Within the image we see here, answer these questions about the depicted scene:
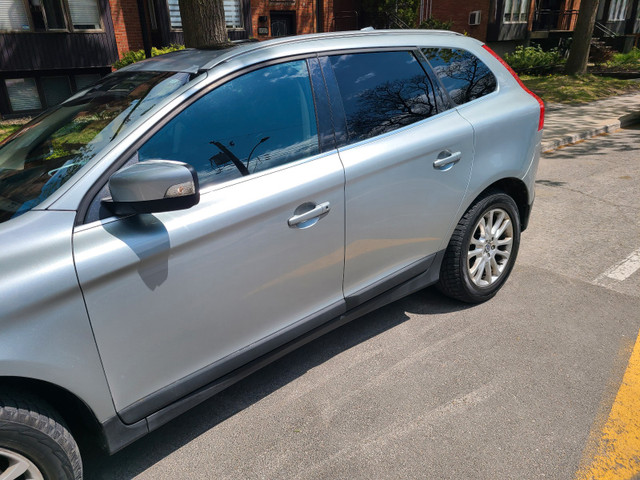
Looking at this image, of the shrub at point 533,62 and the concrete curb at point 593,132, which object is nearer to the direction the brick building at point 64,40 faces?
the concrete curb

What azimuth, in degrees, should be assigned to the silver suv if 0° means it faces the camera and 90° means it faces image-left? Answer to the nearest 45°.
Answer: approximately 45°

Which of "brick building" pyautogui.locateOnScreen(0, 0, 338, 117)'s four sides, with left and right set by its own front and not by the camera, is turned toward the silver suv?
front

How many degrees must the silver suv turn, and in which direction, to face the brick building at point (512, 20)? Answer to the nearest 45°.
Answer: approximately 180°

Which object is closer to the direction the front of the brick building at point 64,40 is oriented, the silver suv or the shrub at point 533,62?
the silver suv

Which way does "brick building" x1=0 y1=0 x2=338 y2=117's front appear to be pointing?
toward the camera

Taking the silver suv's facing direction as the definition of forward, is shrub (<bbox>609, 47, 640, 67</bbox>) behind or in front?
behind

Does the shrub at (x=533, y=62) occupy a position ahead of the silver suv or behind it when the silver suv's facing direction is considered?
behind

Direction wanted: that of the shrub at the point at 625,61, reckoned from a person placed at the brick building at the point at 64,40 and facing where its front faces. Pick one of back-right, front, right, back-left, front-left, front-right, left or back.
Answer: left

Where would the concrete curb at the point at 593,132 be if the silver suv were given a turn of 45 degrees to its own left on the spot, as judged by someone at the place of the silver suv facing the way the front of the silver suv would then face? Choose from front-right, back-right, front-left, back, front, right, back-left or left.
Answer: back-left

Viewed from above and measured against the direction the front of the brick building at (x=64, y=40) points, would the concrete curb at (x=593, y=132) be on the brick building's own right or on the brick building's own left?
on the brick building's own left

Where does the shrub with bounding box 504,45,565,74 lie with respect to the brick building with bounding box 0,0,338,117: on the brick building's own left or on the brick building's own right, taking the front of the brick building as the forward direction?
on the brick building's own left
